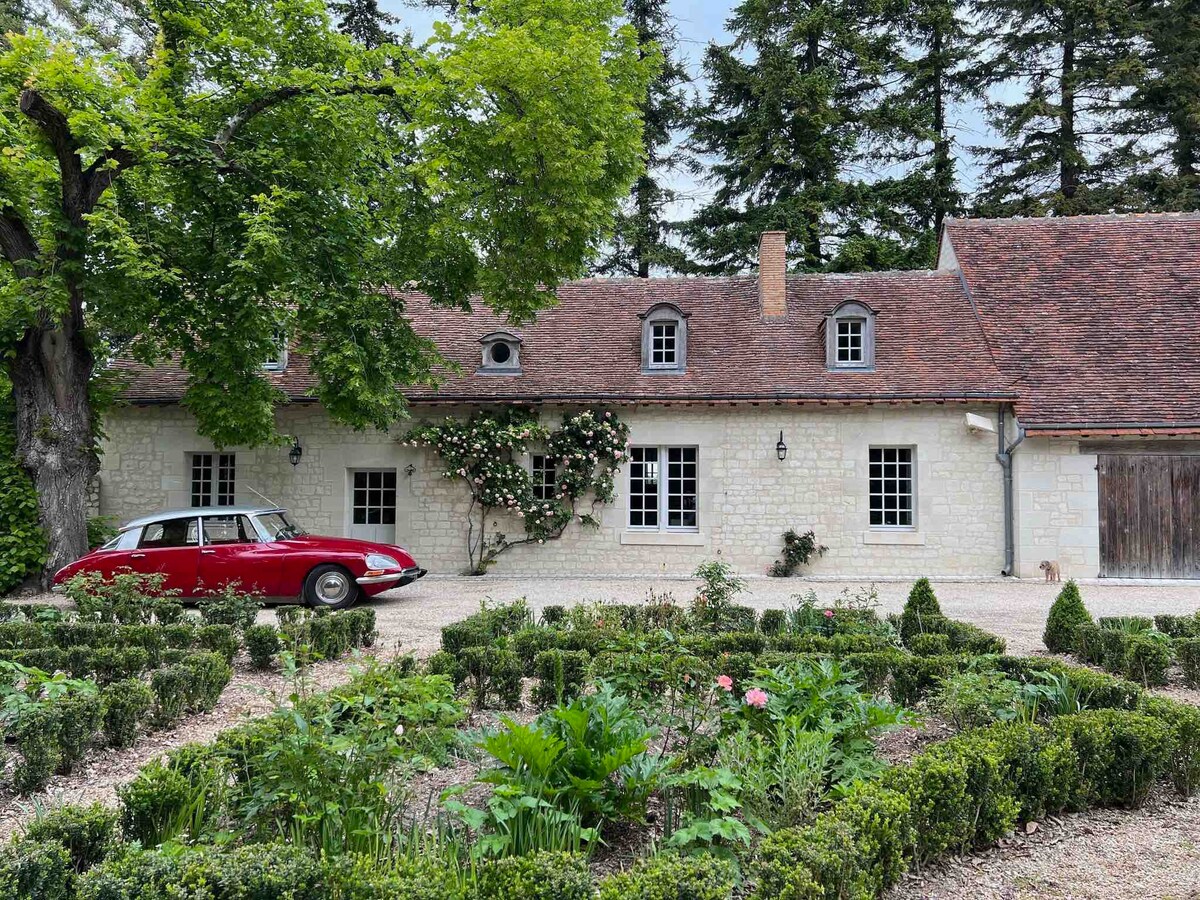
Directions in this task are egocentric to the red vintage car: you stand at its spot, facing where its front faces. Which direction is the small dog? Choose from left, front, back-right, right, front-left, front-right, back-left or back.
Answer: front-left

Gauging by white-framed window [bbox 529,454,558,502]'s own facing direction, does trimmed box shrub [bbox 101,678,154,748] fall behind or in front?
in front

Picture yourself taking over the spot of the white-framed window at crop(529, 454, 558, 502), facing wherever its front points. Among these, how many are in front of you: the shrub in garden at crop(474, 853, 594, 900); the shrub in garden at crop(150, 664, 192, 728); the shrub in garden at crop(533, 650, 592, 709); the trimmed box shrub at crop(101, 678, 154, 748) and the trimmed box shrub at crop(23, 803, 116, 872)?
5

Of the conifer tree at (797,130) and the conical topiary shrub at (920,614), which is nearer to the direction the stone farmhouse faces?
the conical topiary shrub

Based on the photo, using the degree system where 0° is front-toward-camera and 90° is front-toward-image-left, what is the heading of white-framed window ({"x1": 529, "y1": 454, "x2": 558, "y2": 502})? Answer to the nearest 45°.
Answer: approximately 0°

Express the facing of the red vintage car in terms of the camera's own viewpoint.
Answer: facing the viewer and to the right of the viewer

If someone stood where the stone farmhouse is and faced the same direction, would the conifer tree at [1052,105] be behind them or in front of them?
behind

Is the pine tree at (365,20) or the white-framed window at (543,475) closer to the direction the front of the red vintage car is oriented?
the white-framed window

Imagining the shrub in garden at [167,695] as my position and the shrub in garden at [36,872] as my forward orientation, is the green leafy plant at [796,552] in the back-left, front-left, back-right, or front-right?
back-left

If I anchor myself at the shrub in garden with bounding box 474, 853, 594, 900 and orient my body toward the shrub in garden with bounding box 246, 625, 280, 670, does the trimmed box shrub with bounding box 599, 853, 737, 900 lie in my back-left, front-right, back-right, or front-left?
back-right
